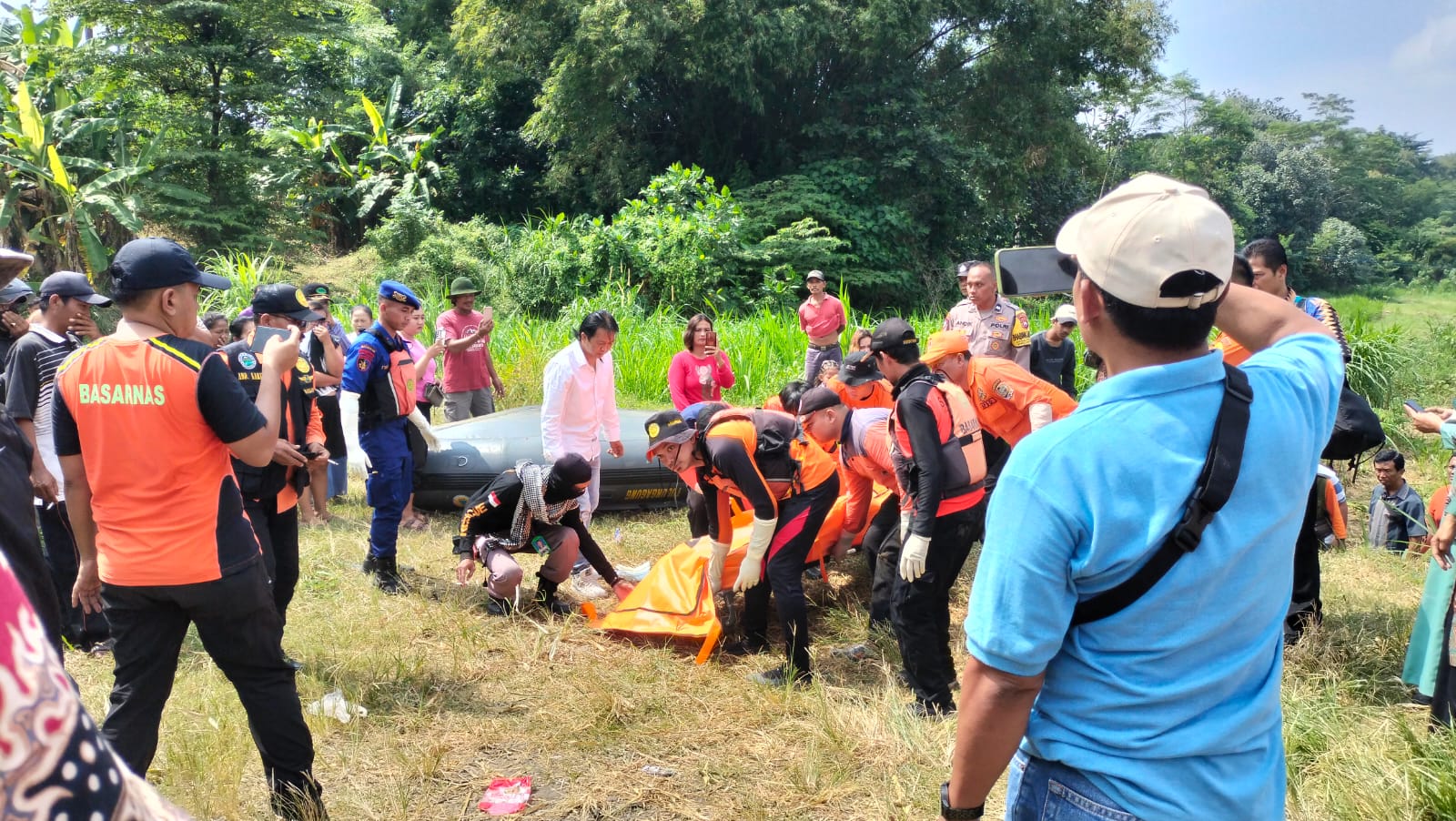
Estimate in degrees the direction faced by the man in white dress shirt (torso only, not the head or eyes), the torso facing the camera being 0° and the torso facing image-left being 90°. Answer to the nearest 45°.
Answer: approximately 315°

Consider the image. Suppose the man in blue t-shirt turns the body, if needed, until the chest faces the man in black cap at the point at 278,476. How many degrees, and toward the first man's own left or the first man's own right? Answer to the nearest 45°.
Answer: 0° — they already face them

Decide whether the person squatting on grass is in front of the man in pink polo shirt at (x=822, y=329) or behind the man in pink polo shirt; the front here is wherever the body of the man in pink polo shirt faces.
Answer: in front

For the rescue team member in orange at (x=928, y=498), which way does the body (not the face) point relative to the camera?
to the viewer's left

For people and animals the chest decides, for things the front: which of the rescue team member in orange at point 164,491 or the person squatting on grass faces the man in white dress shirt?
the rescue team member in orange

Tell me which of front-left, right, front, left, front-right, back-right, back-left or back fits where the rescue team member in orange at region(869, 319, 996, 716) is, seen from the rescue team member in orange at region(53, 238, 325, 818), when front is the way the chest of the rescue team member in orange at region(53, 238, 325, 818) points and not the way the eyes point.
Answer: front-right

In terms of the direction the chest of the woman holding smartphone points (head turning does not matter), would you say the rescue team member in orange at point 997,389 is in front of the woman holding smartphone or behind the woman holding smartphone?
in front

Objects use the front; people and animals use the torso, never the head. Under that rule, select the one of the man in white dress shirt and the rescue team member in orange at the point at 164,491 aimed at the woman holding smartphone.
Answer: the rescue team member in orange
